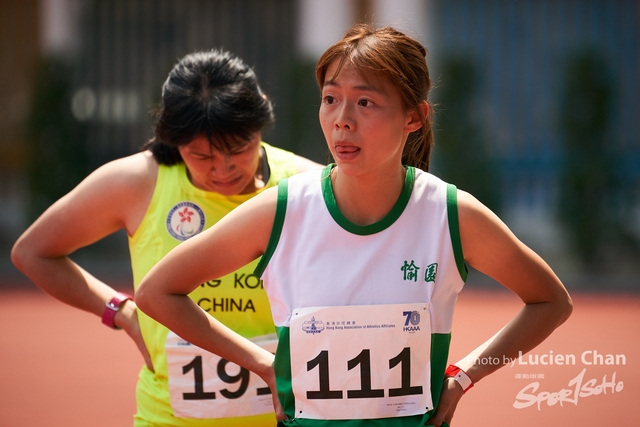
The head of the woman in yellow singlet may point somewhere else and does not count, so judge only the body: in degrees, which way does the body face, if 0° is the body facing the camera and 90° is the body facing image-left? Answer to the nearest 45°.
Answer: approximately 0°
